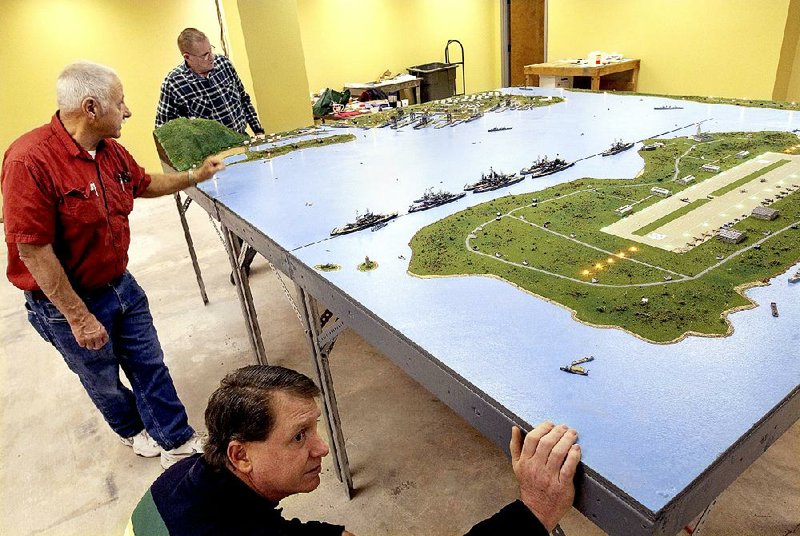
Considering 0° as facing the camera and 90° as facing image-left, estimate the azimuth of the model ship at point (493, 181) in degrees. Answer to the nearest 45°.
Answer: approximately 225°

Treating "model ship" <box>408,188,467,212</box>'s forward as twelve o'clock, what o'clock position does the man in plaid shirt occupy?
The man in plaid shirt is roughly at 9 o'clock from the model ship.

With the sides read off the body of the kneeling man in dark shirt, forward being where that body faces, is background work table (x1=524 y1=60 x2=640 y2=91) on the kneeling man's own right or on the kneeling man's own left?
on the kneeling man's own left

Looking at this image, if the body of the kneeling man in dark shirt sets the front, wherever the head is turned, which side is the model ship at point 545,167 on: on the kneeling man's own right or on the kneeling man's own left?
on the kneeling man's own left

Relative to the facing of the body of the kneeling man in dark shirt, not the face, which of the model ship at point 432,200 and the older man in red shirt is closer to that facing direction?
the model ship

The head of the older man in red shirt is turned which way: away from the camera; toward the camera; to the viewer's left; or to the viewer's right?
to the viewer's right

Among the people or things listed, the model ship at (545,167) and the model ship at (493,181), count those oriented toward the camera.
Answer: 0

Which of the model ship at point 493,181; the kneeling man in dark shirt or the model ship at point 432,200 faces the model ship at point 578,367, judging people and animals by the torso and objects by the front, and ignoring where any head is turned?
the kneeling man in dark shirt

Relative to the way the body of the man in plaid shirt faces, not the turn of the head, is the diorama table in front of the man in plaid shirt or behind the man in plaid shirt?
in front

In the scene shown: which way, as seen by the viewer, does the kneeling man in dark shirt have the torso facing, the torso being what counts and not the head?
to the viewer's right

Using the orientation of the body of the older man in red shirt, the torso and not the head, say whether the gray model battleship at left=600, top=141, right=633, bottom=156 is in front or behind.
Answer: in front

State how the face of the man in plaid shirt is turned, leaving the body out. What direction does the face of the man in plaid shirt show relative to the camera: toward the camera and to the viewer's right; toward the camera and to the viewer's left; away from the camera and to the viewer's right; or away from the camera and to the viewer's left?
toward the camera and to the viewer's right

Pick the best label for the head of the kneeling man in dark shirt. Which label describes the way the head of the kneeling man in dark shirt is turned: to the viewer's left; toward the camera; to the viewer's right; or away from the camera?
to the viewer's right

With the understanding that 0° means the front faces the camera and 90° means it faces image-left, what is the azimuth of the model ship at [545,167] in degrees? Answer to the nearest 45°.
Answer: approximately 225°
